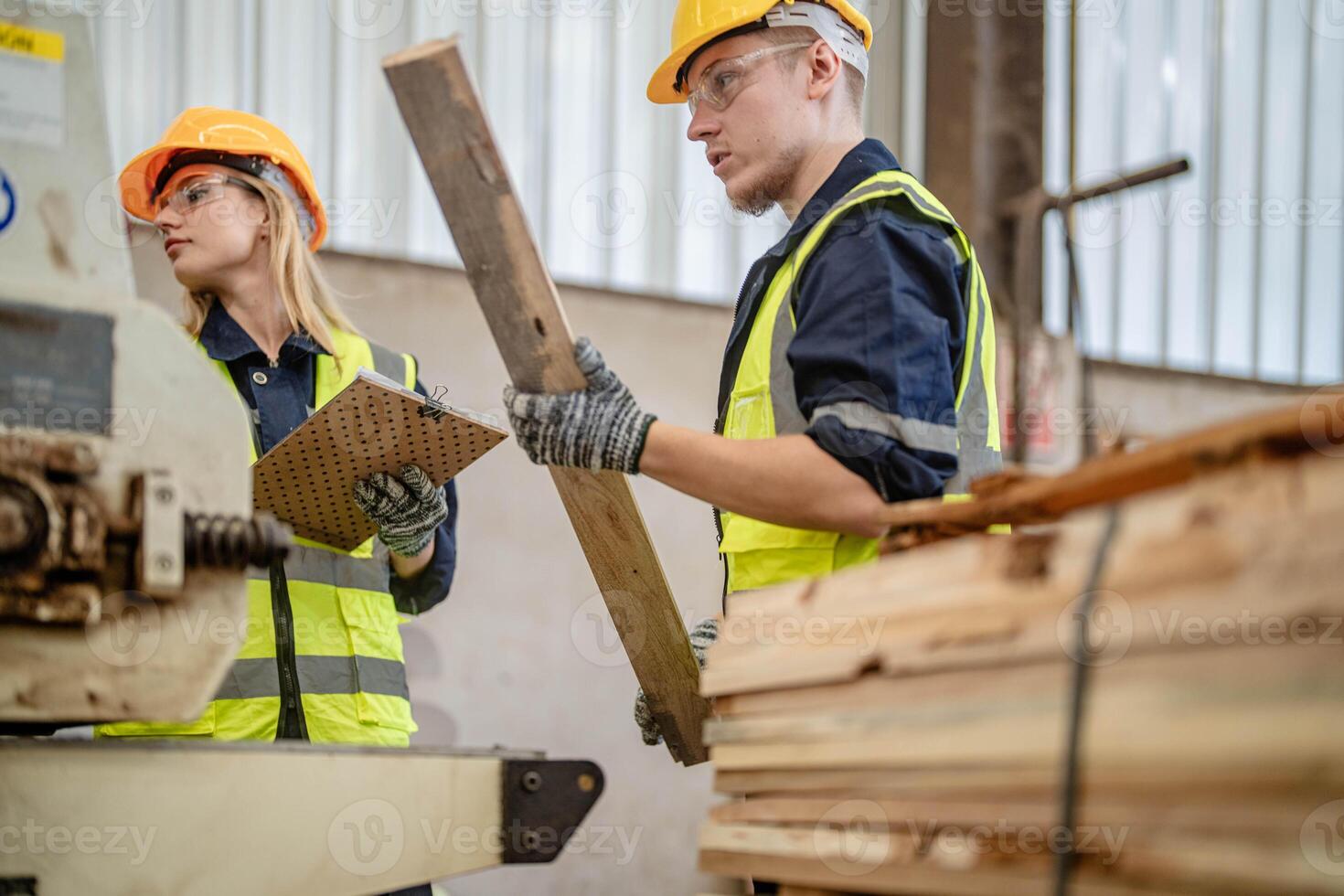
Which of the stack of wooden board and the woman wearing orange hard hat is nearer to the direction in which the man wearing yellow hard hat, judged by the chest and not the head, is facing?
the woman wearing orange hard hat

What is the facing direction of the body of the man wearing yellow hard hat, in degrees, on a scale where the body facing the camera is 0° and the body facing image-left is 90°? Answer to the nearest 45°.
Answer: approximately 90°

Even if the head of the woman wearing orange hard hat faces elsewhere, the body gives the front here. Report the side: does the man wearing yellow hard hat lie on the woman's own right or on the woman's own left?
on the woman's own left

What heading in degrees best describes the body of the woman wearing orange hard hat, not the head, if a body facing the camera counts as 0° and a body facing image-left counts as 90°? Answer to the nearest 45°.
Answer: approximately 45°

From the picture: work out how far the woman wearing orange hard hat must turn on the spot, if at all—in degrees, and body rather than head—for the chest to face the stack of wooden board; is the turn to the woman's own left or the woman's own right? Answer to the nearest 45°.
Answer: approximately 45° to the woman's own left

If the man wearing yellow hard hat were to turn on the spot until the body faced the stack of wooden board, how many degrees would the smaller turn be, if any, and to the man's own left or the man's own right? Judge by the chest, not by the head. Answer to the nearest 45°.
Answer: approximately 90° to the man's own left

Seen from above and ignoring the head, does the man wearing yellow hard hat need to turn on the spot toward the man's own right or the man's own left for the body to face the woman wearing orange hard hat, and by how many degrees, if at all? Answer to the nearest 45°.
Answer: approximately 45° to the man's own right

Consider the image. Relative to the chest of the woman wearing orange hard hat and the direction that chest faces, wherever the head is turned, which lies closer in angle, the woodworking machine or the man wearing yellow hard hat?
the woodworking machine
